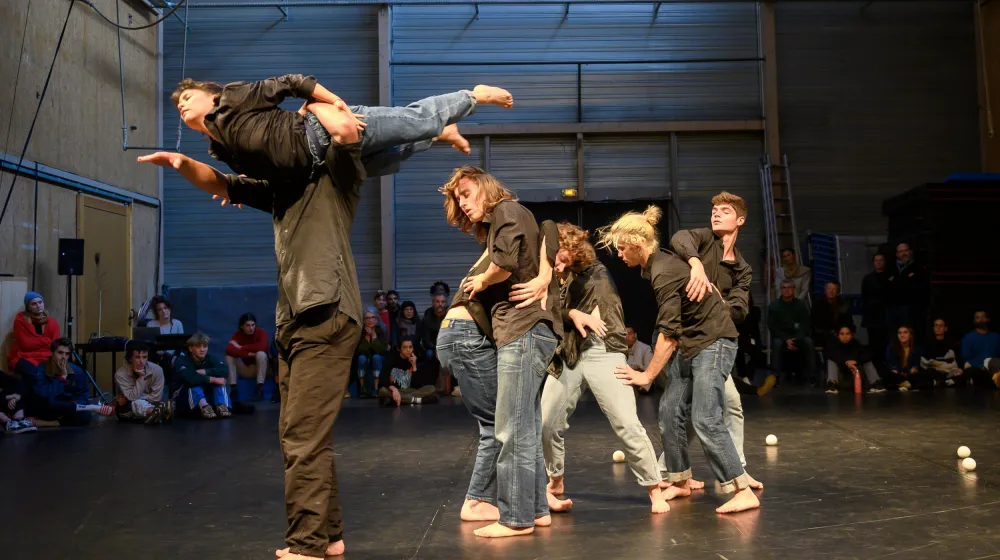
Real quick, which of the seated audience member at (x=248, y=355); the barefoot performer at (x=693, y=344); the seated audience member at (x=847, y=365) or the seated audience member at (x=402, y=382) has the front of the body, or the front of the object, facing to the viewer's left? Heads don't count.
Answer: the barefoot performer

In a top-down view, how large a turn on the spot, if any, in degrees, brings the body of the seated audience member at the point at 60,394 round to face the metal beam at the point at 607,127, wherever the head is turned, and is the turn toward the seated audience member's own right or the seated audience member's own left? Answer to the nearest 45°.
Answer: approximately 45° to the seated audience member's own left

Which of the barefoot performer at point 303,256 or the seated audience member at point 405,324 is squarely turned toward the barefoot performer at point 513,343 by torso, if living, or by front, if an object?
the seated audience member

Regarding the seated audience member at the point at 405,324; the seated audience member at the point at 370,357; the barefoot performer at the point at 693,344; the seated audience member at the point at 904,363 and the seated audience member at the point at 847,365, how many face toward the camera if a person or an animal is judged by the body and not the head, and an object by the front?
4

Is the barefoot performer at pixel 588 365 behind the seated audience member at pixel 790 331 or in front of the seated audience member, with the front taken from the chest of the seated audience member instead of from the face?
in front

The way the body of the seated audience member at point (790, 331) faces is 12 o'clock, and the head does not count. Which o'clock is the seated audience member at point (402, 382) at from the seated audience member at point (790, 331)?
the seated audience member at point (402, 382) is roughly at 2 o'clock from the seated audience member at point (790, 331).

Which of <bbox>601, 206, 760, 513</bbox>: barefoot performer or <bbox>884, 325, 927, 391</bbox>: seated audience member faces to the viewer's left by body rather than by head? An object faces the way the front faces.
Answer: the barefoot performer

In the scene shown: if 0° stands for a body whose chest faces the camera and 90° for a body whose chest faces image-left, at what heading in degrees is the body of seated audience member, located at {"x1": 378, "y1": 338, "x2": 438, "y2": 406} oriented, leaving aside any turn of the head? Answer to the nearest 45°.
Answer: approximately 315°

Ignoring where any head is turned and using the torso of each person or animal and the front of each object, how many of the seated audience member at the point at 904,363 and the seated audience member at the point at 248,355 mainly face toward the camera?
2

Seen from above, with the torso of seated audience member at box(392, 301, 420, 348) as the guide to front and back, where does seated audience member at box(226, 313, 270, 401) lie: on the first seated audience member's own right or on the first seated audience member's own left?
on the first seated audience member's own right

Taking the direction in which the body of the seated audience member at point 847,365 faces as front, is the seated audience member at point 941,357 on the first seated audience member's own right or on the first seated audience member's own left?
on the first seated audience member's own left

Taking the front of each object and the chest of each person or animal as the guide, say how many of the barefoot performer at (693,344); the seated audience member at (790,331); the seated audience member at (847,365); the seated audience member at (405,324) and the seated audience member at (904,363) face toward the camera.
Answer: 4
